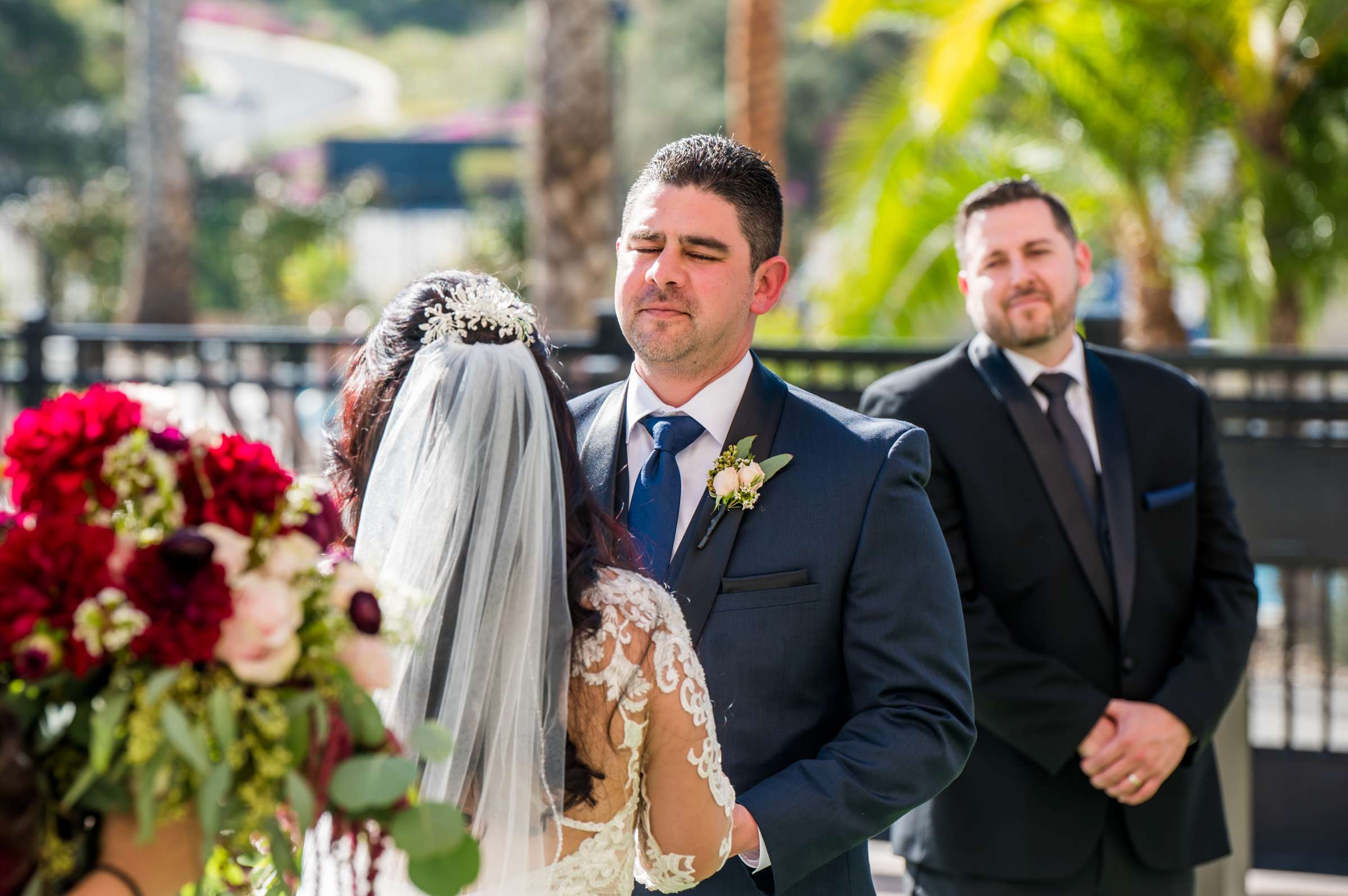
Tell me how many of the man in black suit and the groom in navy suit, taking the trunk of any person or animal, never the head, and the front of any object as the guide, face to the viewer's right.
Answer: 0

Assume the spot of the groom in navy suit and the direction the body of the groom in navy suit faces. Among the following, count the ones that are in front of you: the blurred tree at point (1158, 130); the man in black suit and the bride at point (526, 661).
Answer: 1

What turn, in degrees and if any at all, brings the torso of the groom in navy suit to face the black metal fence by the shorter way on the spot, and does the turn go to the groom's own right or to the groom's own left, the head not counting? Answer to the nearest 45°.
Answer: approximately 180°

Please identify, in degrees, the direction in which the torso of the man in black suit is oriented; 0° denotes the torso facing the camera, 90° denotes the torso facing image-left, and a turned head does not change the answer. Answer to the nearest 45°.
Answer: approximately 0°

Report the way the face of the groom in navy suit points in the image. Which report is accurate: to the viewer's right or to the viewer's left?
to the viewer's left

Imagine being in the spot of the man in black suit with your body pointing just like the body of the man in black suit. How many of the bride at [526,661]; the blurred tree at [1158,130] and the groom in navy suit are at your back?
1

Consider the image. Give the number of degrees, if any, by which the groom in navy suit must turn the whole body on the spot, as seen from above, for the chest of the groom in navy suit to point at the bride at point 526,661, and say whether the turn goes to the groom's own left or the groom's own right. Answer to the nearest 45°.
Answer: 0° — they already face them

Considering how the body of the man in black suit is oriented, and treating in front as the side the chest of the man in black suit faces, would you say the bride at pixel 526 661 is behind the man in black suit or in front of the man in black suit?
in front

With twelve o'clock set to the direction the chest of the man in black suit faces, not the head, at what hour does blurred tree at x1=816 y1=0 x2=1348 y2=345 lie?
The blurred tree is roughly at 6 o'clock from the man in black suit.

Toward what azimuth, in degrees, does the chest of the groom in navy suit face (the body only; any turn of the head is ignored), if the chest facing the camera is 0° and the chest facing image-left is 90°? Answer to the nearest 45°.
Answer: approximately 45°

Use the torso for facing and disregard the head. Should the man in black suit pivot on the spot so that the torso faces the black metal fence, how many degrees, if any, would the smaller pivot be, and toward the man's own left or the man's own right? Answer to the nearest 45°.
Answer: approximately 180°

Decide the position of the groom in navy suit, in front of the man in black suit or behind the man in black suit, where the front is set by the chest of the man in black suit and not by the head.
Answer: in front

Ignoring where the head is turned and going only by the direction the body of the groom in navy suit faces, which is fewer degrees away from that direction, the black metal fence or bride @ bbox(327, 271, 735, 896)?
the bride
